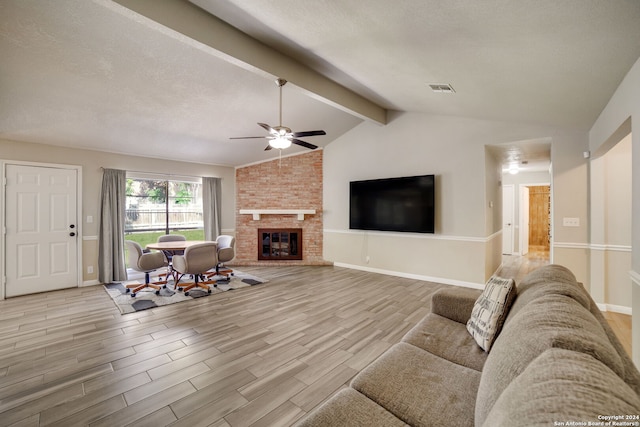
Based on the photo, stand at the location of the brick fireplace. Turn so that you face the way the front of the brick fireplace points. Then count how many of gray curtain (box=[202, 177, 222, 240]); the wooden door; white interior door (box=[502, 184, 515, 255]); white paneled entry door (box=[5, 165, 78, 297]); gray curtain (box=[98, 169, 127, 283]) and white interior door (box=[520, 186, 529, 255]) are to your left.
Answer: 3

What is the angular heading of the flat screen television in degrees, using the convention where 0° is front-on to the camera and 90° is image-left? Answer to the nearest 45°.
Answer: approximately 45°

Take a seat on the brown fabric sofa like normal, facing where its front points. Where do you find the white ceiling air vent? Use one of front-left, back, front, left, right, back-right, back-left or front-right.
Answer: right

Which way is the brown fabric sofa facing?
to the viewer's left

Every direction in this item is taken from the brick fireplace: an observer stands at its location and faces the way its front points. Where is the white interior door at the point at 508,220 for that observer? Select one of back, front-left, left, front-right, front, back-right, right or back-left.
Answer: left

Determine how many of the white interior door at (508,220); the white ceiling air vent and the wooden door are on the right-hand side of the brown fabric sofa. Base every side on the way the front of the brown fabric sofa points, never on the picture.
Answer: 3

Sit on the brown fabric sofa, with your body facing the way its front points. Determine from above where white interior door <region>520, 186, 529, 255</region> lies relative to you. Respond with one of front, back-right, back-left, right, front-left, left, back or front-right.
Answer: right

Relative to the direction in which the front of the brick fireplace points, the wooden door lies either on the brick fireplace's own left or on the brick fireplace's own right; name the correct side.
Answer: on the brick fireplace's own left

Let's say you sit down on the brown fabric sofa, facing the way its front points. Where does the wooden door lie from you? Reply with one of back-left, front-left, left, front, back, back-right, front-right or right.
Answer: right

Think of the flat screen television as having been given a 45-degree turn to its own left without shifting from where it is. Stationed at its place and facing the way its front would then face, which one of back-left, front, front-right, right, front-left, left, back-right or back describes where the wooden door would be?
back-left

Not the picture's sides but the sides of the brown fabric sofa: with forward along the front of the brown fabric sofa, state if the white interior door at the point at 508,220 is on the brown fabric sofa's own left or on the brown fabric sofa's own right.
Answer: on the brown fabric sofa's own right

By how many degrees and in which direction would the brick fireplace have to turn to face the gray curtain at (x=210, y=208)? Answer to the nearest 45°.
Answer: approximately 90° to its right

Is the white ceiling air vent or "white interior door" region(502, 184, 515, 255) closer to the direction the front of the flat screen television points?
the white ceiling air vent

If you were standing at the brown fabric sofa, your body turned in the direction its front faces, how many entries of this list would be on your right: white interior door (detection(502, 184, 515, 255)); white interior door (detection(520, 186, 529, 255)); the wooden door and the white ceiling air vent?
4
